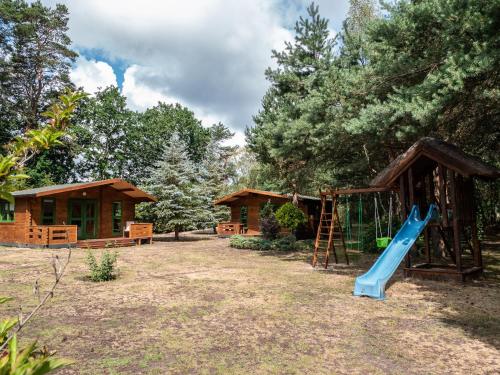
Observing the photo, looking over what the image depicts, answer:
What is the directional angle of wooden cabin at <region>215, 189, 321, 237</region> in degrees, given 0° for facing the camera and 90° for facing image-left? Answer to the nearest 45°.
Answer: approximately 45°

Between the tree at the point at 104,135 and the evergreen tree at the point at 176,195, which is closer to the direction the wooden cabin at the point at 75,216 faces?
the evergreen tree

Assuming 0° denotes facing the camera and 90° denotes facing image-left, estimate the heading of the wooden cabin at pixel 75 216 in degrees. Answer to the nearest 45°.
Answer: approximately 315°

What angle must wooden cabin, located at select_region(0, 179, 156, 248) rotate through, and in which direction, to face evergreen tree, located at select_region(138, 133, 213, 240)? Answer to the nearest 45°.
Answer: approximately 45° to its left

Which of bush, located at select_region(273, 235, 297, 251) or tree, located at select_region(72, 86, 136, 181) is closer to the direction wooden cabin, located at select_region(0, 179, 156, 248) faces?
the bush
